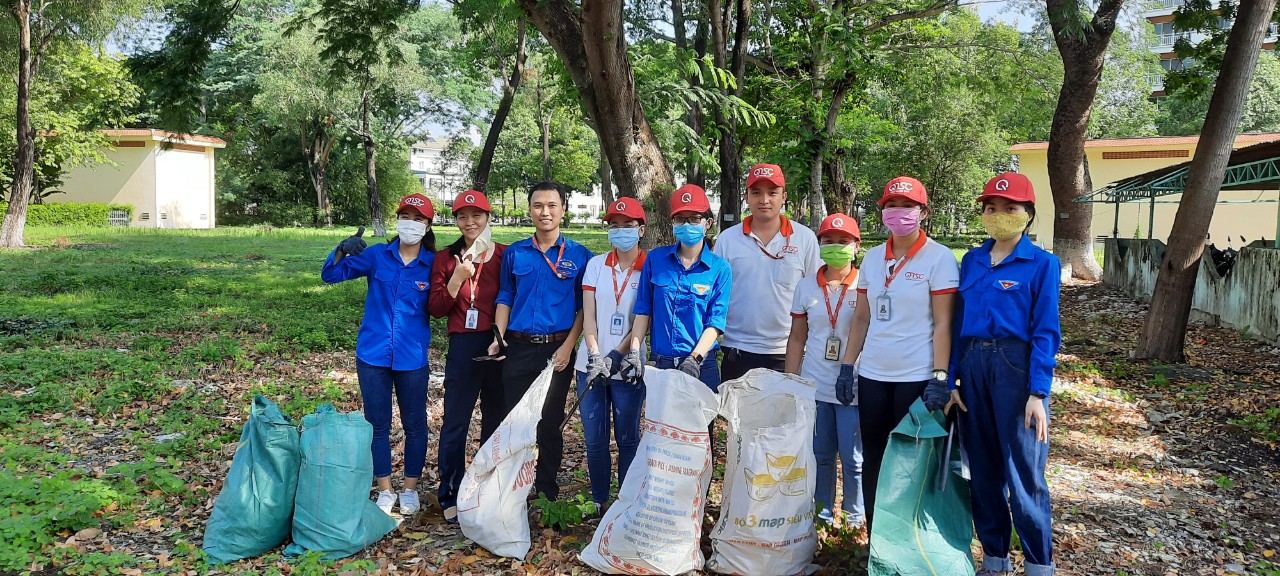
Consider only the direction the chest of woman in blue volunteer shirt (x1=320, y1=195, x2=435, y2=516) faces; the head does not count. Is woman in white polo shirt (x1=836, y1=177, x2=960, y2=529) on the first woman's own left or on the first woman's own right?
on the first woman's own left

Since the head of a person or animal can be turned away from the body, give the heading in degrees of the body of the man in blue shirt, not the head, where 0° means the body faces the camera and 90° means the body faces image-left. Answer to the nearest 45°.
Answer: approximately 0°

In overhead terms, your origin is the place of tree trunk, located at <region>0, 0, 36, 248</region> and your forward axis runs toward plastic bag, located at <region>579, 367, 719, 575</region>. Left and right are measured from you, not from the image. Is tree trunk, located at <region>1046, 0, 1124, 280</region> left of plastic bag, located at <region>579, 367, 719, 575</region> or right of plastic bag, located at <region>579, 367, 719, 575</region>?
left

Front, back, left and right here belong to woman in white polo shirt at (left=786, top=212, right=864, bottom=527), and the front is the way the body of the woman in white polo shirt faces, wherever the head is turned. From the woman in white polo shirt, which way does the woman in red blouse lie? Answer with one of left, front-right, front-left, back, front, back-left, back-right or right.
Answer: right

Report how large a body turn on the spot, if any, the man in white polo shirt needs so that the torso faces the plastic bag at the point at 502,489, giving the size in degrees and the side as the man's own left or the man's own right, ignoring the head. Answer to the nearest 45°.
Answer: approximately 45° to the man's own right

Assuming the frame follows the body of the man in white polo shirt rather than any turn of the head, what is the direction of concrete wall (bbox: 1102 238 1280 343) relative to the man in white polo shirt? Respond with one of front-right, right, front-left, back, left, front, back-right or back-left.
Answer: back-left

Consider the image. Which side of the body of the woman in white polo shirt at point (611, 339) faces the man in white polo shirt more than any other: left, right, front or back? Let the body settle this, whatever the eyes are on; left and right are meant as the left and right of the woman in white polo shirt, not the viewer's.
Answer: left
